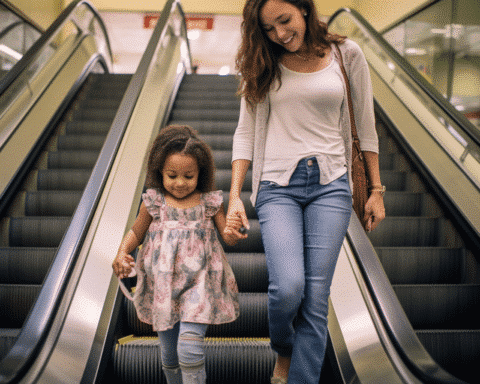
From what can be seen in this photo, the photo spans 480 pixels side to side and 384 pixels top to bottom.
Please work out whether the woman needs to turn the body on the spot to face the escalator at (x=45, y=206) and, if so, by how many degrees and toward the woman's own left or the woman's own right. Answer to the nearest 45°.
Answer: approximately 135° to the woman's own right

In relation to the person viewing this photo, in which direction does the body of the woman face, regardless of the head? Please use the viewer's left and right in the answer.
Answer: facing the viewer

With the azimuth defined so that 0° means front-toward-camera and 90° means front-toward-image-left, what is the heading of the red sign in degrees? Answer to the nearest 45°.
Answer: approximately 0°

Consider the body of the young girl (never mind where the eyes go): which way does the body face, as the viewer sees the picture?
toward the camera

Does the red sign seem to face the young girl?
yes

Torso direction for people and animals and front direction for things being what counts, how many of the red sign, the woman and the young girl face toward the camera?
3

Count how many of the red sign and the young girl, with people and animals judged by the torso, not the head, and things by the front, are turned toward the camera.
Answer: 2

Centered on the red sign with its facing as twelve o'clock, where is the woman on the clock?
The woman is roughly at 12 o'clock from the red sign.
